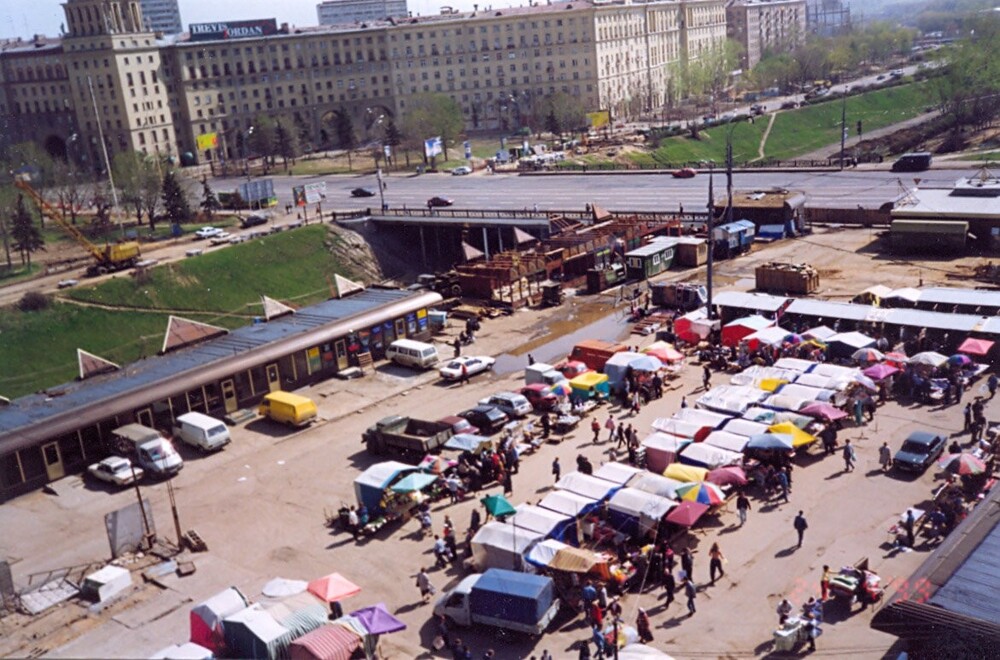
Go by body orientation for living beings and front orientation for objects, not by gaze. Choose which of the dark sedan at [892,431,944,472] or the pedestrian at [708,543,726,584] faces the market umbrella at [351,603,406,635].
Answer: the dark sedan

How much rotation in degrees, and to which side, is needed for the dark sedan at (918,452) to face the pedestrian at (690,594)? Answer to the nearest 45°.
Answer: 0° — it already faces them

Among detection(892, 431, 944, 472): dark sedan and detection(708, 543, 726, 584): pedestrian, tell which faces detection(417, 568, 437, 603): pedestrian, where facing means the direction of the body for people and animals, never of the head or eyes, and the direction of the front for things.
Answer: the dark sedan

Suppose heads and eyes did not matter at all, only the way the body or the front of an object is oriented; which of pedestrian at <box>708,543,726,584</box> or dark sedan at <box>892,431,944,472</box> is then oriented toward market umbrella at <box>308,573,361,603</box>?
the dark sedan

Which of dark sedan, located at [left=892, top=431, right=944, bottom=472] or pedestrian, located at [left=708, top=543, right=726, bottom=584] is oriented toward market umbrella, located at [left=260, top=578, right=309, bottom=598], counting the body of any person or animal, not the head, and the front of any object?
the dark sedan

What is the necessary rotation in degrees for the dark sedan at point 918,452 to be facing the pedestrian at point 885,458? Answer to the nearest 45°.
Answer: approximately 45° to its right

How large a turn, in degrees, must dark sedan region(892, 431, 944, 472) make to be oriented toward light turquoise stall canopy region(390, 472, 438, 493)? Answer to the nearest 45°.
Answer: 0° — it already faces it

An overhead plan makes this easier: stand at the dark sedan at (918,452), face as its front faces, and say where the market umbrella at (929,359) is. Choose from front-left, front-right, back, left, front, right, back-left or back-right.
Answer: back-right

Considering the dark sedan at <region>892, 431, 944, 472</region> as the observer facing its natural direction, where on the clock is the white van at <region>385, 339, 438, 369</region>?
The white van is roughly at 2 o'clock from the dark sedan.

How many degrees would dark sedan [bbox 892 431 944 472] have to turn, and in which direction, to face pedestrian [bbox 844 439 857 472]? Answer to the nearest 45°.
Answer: approximately 45° to its right
